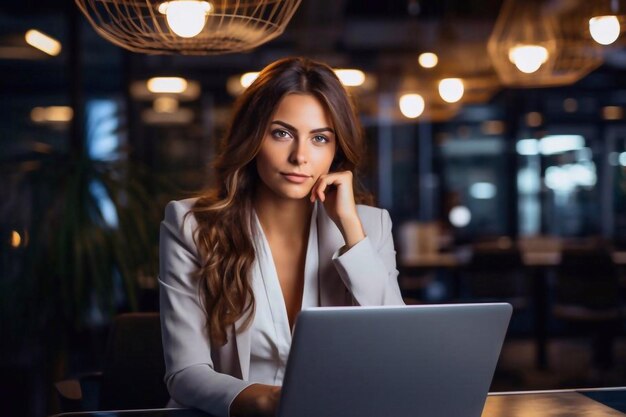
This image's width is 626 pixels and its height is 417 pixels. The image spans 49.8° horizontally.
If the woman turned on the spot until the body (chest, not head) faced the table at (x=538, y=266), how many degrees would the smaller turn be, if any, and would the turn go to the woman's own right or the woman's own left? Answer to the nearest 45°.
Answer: approximately 135° to the woman's own left

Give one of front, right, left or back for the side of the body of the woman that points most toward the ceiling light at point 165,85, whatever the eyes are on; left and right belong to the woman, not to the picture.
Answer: back

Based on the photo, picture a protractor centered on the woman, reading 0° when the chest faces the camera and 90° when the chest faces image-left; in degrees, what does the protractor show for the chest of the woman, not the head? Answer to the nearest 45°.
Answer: approximately 0°

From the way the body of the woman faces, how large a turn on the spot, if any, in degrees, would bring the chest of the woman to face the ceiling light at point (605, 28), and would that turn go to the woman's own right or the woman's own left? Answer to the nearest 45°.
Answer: approximately 135° to the woman's own left

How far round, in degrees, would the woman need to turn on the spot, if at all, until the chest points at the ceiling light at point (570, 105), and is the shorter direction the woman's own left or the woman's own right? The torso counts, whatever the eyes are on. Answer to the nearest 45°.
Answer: approximately 135° to the woman's own left

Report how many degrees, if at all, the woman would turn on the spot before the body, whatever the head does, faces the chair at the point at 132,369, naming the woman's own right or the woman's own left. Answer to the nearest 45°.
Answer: approximately 135° to the woman's own right

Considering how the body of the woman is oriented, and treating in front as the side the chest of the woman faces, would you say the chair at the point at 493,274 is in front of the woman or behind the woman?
behind

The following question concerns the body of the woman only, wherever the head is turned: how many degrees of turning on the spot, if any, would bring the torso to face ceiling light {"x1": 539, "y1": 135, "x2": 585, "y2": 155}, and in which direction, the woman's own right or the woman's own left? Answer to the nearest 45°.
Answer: approximately 135° to the woman's own left

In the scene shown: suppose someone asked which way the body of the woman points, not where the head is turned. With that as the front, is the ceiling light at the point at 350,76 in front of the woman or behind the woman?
behind

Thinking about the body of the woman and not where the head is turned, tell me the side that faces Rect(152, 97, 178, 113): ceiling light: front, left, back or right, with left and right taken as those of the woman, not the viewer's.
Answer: back

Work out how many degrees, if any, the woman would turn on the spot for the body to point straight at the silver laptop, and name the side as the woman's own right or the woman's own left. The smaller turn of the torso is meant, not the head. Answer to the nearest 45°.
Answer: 0° — they already face it
